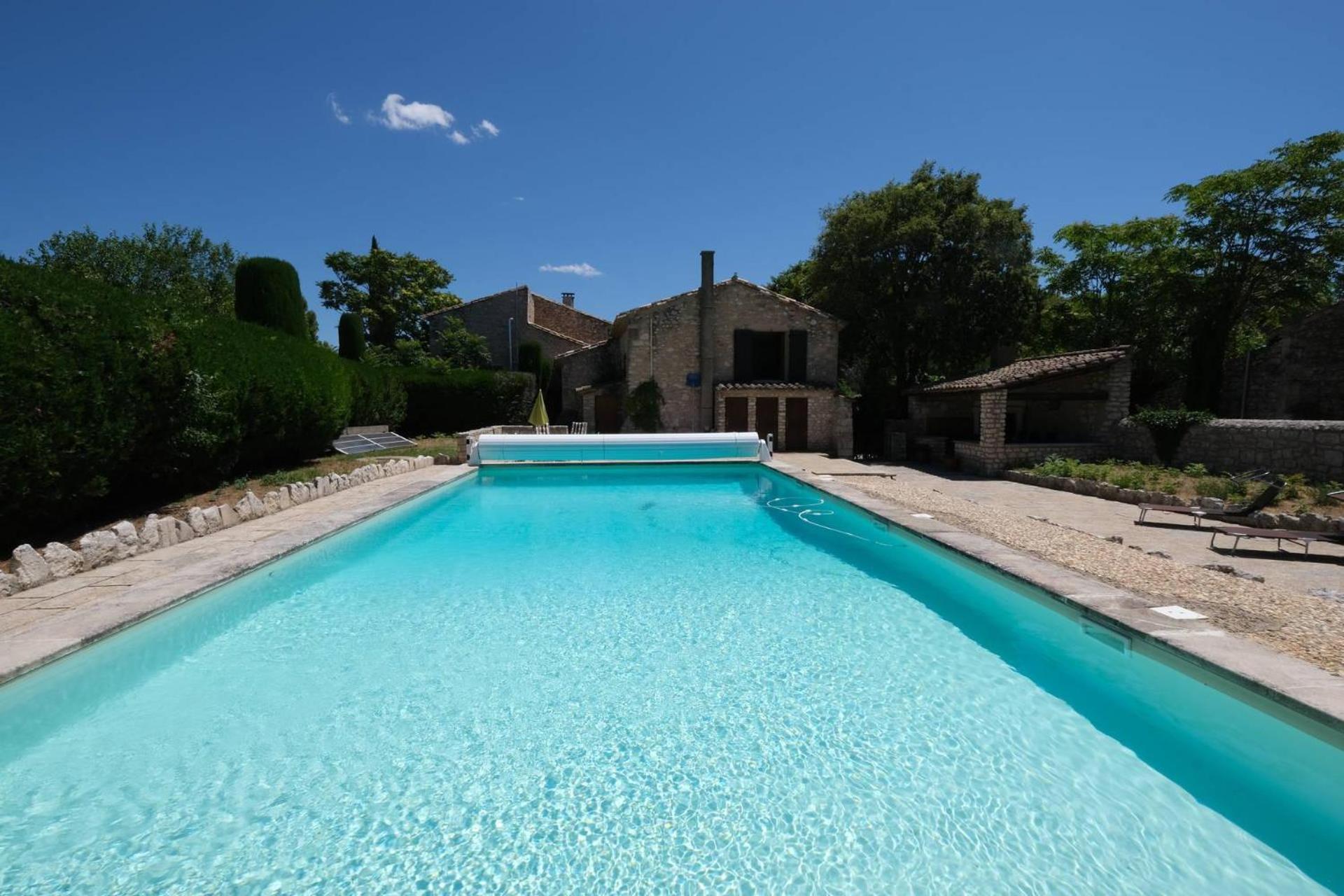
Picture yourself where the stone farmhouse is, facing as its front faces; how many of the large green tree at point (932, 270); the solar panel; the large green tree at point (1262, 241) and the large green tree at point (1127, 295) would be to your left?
3

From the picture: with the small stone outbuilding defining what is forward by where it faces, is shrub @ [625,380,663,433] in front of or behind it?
in front

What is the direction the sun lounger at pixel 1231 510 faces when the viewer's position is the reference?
facing to the left of the viewer

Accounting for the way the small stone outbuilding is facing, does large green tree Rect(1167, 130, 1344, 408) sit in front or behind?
behind

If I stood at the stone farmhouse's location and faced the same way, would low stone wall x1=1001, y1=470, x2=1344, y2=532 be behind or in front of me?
in front

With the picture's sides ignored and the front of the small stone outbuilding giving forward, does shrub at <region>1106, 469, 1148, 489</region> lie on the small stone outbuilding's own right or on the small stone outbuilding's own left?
on the small stone outbuilding's own left

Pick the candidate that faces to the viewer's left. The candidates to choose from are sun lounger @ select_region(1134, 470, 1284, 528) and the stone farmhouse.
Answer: the sun lounger

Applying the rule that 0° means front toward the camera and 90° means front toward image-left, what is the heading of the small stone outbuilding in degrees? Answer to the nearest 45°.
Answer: approximately 45°

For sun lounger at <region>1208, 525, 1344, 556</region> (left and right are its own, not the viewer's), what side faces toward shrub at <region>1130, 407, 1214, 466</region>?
right

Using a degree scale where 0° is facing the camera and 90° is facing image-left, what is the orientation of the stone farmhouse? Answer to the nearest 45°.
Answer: approximately 0°

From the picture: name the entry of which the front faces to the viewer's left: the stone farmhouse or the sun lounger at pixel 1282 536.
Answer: the sun lounger

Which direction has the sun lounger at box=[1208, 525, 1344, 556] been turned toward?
to the viewer's left

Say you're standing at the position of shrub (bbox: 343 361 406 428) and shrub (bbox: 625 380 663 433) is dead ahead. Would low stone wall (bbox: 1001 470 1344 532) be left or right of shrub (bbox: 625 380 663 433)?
right

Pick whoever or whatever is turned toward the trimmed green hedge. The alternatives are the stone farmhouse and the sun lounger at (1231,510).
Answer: the sun lounger
